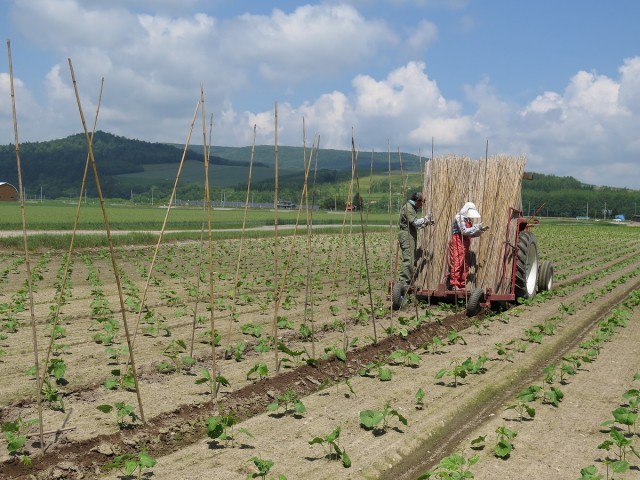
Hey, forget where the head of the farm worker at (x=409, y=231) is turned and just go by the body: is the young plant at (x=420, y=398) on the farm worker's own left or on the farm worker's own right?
on the farm worker's own right

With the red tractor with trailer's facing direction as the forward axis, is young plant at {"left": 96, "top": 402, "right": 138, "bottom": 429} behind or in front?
behind

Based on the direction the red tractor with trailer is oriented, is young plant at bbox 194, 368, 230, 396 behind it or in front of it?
behind

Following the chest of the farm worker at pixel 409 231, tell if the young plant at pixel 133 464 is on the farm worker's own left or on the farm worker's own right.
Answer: on the farm worker's own right

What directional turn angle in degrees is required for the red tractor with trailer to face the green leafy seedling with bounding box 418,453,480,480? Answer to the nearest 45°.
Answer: approximately 135° to its right

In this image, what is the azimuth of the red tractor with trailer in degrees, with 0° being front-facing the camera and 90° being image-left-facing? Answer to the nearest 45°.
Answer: approximately 225°

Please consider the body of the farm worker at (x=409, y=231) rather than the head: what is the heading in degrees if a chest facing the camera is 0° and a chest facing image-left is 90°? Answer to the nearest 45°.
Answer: approximately 270°
